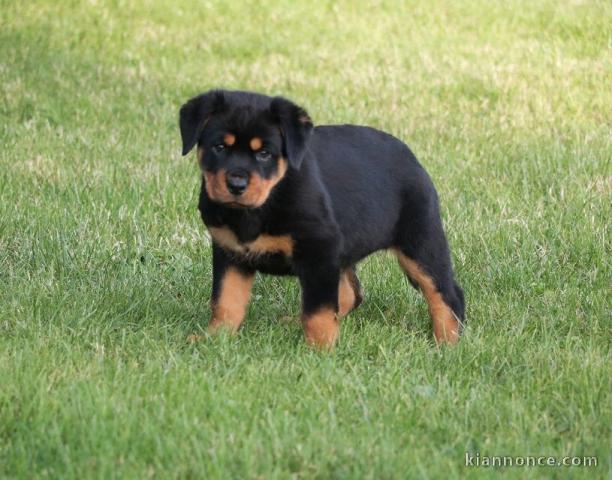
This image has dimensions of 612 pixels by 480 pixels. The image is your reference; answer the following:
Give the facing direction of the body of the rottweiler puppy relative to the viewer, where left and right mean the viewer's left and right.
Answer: facing the viewer and to the left of the viewer
